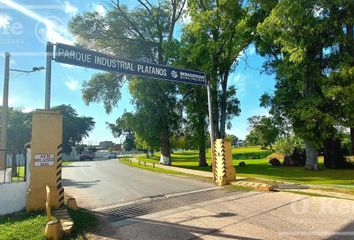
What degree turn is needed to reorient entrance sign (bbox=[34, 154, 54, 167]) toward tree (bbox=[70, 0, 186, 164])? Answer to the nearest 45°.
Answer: approximately 135° to its left

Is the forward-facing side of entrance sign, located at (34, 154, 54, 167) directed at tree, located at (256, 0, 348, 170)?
no

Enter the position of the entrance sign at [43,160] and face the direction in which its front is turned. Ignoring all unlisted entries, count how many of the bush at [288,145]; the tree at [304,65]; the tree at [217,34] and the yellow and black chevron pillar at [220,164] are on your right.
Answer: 0

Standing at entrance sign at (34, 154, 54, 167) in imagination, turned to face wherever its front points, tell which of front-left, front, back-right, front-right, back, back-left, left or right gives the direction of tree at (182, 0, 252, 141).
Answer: back-left

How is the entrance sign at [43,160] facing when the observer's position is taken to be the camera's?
facing the viewer

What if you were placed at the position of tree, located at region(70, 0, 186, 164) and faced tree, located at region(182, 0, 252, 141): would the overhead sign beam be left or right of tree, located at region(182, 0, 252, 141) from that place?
right

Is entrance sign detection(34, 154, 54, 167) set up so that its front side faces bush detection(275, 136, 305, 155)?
no

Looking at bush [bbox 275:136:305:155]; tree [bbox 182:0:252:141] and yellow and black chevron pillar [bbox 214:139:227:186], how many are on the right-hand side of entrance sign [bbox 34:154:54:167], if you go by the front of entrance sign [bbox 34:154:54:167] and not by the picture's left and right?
0

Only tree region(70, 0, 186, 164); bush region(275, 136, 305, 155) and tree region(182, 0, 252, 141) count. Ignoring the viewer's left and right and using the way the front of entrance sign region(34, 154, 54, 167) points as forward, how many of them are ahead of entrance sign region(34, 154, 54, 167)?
0

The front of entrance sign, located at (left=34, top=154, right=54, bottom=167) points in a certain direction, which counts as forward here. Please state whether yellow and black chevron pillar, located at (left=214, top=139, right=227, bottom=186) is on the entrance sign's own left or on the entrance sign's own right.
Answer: on the entrance sign's own left
